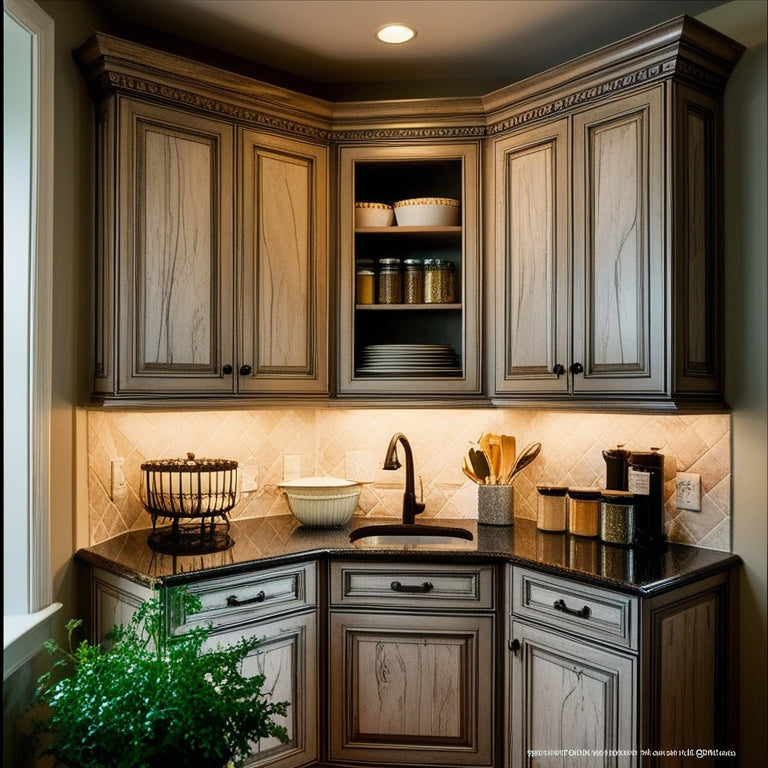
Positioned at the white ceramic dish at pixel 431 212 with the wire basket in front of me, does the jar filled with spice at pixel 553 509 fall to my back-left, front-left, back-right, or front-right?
back-left

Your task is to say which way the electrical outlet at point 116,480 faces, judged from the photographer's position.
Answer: facing the viewer and to the right of the viewer

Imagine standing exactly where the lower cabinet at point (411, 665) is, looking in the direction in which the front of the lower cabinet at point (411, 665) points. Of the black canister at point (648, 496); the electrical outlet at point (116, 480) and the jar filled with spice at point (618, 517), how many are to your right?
1

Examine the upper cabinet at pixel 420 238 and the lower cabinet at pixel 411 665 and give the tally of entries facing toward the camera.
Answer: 2

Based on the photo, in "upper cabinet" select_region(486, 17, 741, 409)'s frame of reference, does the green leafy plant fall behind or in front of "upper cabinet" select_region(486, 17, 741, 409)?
in front

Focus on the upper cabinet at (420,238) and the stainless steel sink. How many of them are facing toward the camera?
2
